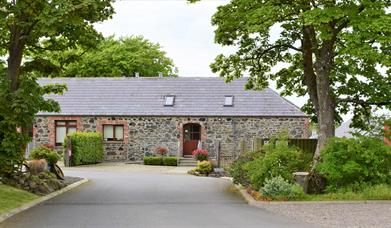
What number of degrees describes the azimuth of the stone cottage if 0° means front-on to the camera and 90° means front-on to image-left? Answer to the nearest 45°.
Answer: approximately 0°

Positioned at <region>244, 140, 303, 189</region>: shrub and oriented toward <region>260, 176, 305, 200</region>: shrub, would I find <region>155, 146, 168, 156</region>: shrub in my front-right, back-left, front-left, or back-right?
back-right

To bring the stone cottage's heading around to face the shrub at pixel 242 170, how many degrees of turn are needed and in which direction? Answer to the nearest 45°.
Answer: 0° — it already faces it

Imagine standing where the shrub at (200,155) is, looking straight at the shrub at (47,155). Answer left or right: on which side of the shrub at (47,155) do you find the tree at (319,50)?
left

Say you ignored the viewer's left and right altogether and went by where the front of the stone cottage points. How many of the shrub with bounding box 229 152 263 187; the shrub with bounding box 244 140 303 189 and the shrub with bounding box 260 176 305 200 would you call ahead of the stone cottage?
3

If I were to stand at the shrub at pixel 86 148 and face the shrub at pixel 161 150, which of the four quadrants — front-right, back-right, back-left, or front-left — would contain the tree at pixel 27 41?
back-right
